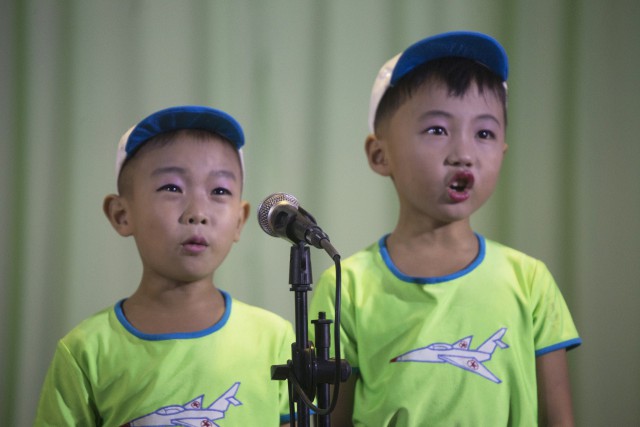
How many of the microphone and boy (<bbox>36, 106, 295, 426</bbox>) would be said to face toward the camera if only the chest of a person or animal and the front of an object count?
1

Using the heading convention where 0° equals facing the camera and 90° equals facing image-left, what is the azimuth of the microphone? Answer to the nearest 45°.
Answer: approximately 135°

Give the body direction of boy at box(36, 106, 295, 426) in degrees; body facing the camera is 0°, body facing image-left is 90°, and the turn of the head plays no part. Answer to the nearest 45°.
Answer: approximately 0°

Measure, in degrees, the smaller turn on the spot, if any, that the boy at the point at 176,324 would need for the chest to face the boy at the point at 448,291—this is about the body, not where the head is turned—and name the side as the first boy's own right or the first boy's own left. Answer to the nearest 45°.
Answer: approximately 90° to the first boy's own left

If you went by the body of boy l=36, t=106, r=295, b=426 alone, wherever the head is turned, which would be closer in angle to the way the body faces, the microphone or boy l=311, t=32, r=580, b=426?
the microphone
